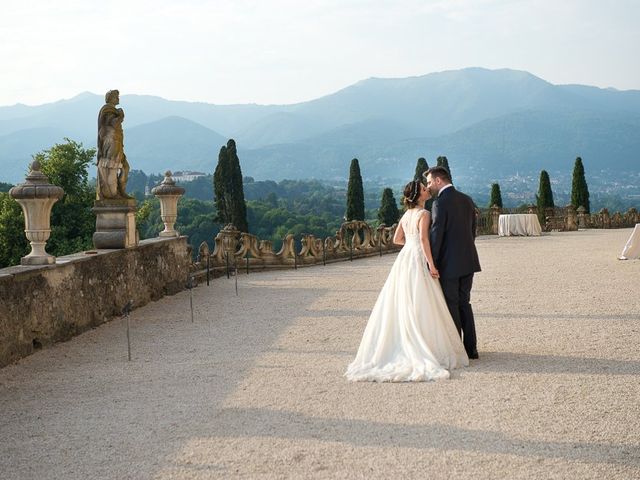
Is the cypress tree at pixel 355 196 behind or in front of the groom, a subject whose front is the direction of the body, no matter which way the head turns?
in front

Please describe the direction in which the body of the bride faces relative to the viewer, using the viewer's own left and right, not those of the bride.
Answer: facing away from the viewer and to the right of the viewer

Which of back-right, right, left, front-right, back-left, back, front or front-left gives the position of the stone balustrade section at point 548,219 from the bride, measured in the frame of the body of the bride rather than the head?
front-left

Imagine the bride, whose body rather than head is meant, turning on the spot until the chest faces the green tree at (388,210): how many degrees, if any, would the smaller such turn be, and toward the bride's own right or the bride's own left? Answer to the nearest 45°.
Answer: approximately 45° to the bride's own left

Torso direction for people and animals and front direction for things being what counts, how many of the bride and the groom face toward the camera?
0

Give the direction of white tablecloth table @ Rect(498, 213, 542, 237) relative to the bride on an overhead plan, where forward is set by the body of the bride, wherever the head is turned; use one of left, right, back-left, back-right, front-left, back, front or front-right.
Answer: front-left

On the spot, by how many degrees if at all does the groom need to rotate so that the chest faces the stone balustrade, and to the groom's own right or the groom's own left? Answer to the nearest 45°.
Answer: approximately 45° to the groom's own right

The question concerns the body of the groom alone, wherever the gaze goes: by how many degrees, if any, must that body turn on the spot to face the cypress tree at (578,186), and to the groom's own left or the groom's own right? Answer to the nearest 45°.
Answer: approximately 45° to the groom's own right

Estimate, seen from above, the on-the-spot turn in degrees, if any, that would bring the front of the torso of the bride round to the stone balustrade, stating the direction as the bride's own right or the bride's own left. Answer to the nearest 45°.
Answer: approximately 45° to the bride's own left

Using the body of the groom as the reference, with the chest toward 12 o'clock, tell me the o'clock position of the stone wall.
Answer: The stone wall is roughly at 11 o'clock from the groom.

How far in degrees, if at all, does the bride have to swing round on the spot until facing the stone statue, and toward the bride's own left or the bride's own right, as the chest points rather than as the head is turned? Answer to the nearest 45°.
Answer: approximately 90° to the bride's own left

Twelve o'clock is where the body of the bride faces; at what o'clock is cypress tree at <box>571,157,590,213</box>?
The cypress tree is roughly at 11 o'clock from the bride.

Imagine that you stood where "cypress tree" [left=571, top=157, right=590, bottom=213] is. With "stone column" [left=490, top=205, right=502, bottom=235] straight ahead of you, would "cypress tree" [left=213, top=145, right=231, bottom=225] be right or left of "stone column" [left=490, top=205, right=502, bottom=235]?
right

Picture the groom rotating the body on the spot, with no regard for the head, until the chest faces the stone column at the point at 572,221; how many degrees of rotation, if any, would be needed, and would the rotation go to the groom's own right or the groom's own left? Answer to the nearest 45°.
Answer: approximately 45° to the groom's own right

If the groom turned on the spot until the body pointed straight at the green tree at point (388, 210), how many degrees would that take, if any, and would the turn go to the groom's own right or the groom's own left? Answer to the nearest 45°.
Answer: approximately 45° to the groom's own right
